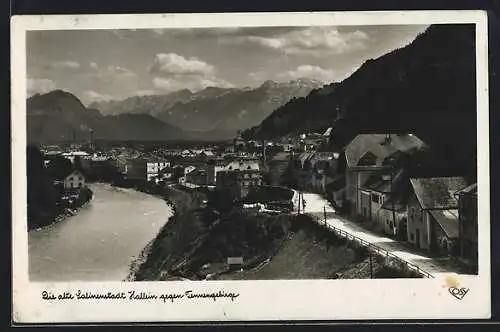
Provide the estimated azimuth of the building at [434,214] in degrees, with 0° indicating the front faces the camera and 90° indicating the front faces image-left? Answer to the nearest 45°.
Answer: approximately 45°

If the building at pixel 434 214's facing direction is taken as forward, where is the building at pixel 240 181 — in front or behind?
in front

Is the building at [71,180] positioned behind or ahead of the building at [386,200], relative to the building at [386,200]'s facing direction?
ahead

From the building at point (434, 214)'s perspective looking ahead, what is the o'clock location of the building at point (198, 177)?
the building at point (198, 177) is roughly at 3 o'clock from the building at point (434, 214).

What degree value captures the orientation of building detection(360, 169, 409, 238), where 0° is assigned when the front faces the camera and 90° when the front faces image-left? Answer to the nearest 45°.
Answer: approximately 45°

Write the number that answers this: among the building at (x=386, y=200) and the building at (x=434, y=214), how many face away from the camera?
0
